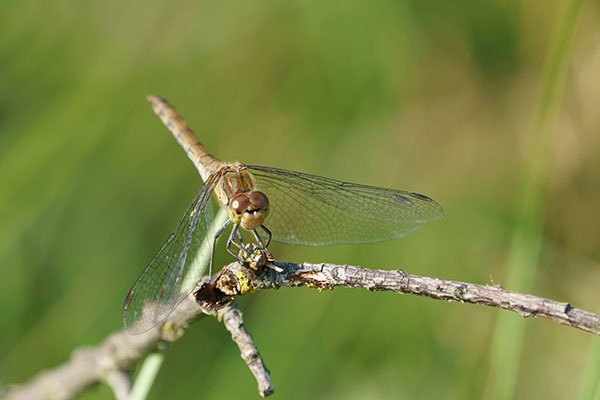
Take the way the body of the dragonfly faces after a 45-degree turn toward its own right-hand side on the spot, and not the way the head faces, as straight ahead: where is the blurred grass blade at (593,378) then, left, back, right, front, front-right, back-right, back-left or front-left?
back

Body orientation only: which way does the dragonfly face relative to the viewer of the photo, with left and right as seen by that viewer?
facing the viewer and to the right of the viewer
